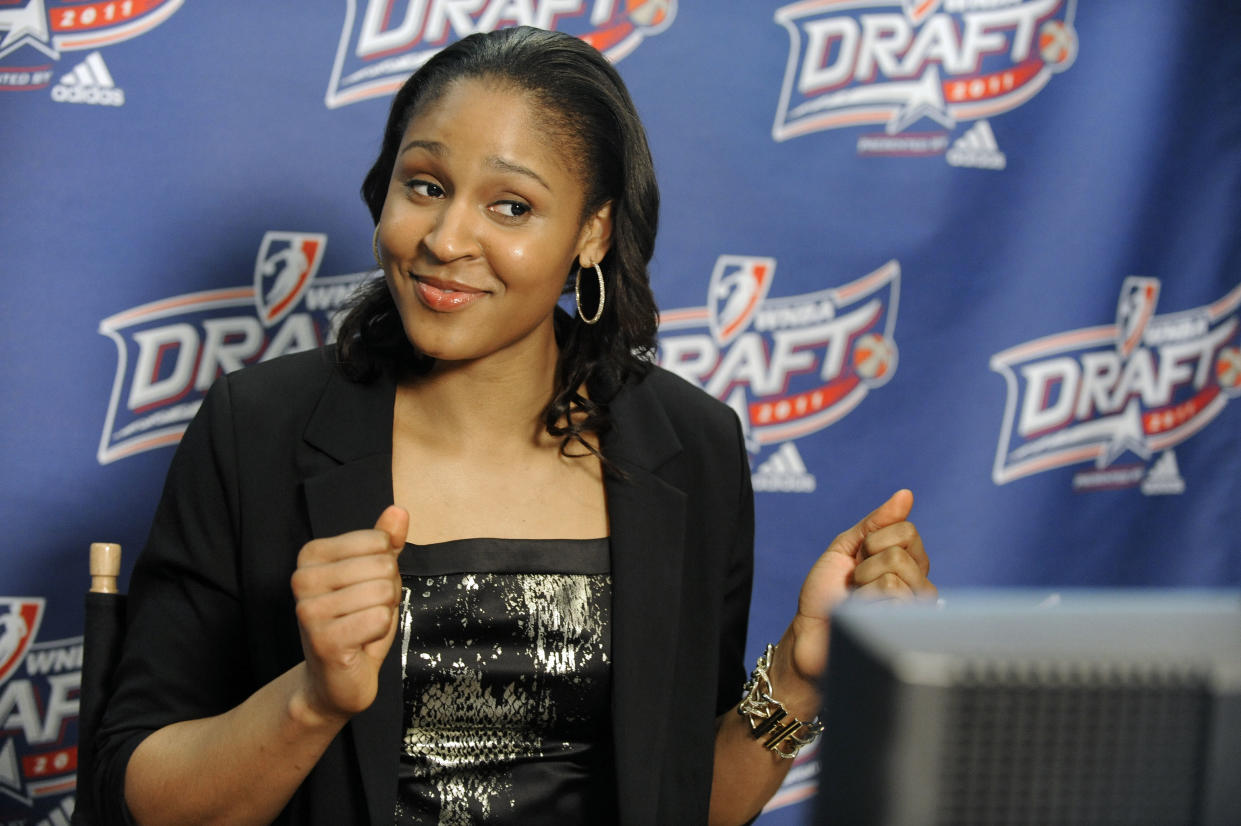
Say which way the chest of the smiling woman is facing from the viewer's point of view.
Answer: toward the camera

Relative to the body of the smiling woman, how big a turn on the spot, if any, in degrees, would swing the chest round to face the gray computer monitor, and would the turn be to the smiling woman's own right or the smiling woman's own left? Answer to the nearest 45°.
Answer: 0° — they already face it

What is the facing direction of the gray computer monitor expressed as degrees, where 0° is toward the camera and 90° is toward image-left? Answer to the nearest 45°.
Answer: approximately 180°

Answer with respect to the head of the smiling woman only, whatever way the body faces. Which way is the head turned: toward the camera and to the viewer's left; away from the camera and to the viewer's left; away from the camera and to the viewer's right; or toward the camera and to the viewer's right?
toward the camera and to the viewer's left

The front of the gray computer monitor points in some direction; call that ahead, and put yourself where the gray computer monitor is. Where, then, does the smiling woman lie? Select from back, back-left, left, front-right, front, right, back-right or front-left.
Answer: front-left

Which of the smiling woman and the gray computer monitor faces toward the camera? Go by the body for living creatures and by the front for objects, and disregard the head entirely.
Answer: the smiling woman

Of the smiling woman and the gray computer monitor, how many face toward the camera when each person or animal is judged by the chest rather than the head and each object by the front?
1

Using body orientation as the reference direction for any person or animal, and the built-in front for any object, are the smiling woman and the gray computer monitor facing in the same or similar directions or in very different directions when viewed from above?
very different directions
